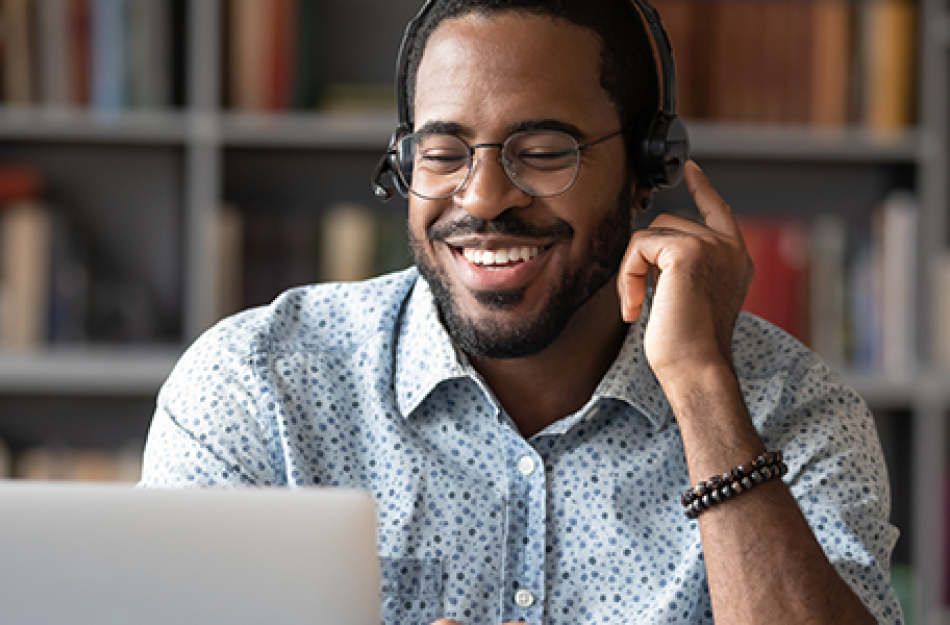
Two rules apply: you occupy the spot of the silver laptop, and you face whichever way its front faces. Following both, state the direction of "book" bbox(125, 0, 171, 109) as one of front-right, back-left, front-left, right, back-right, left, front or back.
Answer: front

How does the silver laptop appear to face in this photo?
away from the camera

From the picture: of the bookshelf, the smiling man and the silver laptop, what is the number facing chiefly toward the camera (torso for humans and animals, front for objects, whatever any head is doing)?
2

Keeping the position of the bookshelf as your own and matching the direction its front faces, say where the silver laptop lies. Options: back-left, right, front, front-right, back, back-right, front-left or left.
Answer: front

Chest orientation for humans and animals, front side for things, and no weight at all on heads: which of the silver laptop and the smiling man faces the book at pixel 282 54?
the silver laptop

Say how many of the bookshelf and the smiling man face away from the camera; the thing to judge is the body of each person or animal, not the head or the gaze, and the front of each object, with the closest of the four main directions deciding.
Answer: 0

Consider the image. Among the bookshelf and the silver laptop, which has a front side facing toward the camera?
the bookshelf

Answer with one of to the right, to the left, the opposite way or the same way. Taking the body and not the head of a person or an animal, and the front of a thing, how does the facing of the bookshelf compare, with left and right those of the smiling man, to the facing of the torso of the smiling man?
the same way

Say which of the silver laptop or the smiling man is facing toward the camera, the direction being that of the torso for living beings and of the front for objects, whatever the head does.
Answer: the smiling man

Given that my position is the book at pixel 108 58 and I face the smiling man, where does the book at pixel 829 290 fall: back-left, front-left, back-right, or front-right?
front-left

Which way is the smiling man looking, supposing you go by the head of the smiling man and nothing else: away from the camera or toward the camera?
toward the camera

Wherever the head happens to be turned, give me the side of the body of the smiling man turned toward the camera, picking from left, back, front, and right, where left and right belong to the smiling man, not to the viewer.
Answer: front

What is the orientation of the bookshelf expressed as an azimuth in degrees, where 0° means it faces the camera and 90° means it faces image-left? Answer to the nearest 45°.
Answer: approximately 0°

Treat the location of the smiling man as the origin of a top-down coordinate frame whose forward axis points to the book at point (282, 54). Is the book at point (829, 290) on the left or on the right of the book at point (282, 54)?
right

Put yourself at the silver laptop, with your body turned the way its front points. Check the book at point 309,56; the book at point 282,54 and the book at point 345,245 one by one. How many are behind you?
0

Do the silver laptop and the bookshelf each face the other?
yes

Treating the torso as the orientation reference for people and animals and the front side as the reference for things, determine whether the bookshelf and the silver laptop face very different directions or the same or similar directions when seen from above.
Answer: very different directions
